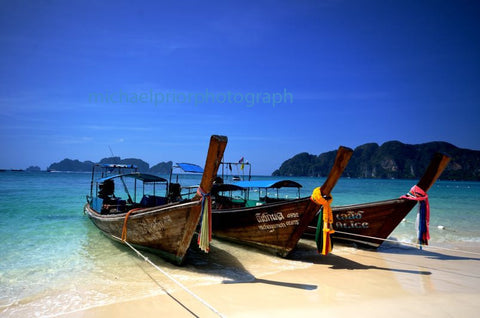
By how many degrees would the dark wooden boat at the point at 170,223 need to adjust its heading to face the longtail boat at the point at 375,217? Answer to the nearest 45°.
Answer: approximately 45° to its left

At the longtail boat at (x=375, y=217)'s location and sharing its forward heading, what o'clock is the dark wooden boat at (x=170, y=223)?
The dark wooden boat is roughly at 3 o'clock from the longtail boat.

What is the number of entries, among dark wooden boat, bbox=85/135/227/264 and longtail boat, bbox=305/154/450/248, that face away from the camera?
0

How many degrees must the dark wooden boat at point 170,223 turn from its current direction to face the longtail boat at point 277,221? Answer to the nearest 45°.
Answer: approximately 45° to its left

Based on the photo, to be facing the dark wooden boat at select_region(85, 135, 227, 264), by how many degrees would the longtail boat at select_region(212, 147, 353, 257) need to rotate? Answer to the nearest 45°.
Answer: approximately 90° to its right

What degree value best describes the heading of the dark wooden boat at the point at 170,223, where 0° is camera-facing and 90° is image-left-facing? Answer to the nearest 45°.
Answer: approximately 315°

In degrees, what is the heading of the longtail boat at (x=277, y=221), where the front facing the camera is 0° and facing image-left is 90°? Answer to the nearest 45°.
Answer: approximately 315°

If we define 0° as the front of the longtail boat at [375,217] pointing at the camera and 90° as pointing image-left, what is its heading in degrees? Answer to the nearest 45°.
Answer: approximately 315°
